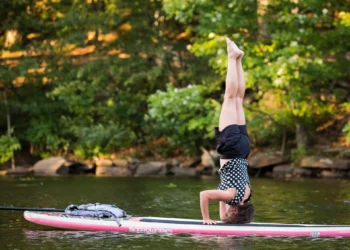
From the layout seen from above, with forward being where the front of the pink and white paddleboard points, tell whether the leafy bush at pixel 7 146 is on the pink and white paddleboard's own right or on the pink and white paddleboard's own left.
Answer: on the pink and white paddleboard's own right

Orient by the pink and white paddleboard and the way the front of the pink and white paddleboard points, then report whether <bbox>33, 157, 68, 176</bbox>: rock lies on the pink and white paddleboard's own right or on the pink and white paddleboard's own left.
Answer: on the pink and white paddleboard's own right

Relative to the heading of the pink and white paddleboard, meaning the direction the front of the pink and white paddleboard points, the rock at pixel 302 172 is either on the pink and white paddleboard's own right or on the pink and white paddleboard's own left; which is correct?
on the pink and white paddleboard's own right

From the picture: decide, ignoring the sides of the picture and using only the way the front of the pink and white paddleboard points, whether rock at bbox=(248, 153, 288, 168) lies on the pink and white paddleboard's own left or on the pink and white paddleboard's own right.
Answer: on the pink and white paddleboard's own right

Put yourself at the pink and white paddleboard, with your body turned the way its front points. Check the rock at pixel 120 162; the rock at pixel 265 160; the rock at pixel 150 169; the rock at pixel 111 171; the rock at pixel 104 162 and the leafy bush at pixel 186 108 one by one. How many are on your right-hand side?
6

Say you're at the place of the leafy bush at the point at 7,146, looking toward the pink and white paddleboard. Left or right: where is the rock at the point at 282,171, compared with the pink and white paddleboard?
left

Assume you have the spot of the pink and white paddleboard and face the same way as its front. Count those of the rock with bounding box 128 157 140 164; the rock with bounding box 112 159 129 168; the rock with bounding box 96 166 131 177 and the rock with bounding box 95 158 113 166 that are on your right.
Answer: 4

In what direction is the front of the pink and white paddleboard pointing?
to the viewer's left

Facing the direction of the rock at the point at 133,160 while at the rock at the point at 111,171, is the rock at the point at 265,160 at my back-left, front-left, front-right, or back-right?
front-right

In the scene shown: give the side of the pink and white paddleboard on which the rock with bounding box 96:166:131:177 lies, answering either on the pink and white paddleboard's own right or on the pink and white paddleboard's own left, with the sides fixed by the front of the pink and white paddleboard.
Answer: on the pink and white paddleboard's own right

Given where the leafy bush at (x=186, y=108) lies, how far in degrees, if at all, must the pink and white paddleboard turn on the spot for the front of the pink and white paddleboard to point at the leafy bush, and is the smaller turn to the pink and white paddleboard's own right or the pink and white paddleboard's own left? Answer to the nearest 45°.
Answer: approximately 90° to the pink and white paddleboard's own right

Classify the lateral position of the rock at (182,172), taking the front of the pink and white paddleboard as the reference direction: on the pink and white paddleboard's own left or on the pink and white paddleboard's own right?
on the pink and white paddleboard's own right

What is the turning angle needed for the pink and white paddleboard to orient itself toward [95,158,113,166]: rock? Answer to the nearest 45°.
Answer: approximately 90° to its right
